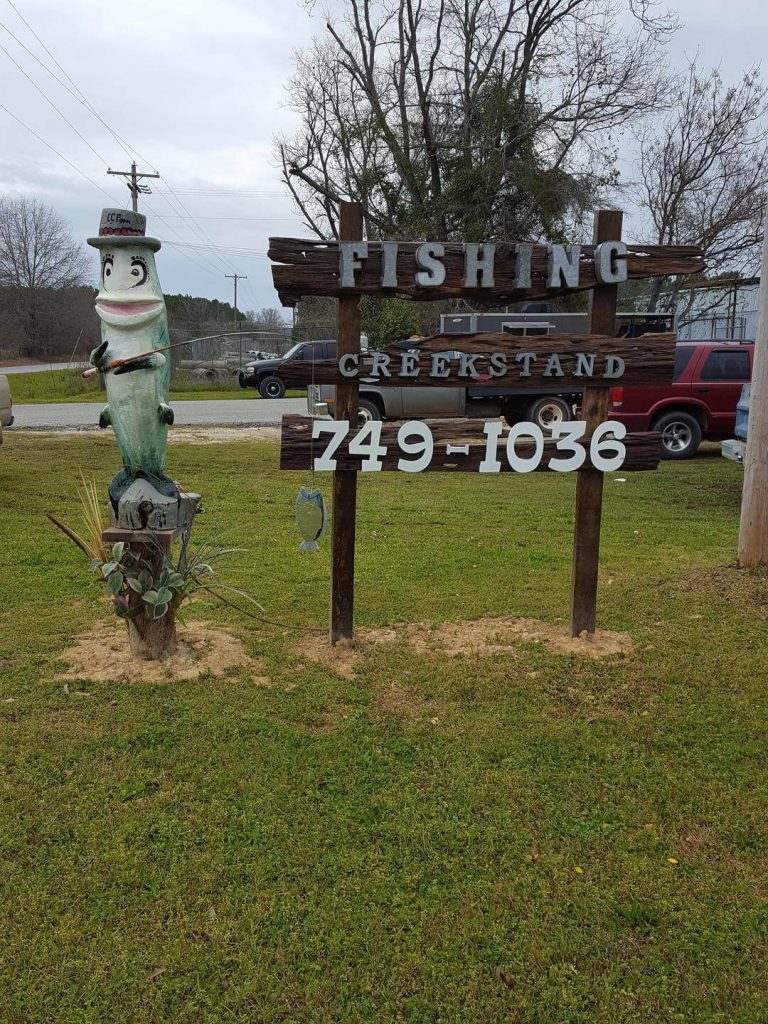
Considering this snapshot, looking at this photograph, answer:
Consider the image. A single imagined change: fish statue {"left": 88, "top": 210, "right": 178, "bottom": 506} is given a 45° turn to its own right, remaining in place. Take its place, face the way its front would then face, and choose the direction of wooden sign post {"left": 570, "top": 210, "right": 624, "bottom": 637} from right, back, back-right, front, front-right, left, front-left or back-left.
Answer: back-left

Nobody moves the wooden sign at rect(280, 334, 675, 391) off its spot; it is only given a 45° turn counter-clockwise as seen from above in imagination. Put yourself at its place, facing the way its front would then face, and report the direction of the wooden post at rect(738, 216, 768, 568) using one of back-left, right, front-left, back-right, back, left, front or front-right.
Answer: left

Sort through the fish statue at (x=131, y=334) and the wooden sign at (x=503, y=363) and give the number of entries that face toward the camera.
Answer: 2

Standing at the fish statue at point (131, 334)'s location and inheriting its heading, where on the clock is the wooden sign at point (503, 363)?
The wooden sign is roughly at 9 o'clock from the fish statue.

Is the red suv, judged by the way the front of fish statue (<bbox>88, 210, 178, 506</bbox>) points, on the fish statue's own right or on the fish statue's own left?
on the fish statue's own left

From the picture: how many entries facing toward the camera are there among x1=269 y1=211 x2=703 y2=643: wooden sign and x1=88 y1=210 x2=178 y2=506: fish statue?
2

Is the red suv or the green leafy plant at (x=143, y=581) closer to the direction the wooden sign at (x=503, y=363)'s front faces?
the green leafy plant

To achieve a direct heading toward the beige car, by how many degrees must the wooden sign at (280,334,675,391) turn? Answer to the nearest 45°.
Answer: approximately 135° to its right

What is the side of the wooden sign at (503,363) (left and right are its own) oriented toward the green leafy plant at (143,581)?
right

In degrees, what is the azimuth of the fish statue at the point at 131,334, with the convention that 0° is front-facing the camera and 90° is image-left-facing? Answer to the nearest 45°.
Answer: approximately 0°

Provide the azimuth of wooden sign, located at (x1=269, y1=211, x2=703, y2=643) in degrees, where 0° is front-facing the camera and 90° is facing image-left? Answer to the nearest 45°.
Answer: approximately 0°
